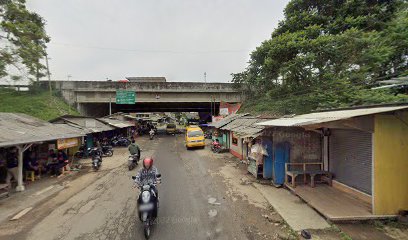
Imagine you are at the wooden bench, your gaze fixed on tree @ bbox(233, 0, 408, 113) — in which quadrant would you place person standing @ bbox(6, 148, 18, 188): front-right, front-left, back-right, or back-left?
back-left

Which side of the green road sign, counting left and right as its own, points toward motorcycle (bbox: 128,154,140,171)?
front

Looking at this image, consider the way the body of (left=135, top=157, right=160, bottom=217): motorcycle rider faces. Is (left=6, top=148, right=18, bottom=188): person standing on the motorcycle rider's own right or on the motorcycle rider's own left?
on the motorcycle rider's own right

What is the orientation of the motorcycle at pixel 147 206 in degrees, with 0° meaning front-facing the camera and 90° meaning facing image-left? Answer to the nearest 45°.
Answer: approximately 0°

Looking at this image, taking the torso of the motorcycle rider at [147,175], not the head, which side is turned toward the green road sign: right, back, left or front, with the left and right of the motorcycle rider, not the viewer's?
back

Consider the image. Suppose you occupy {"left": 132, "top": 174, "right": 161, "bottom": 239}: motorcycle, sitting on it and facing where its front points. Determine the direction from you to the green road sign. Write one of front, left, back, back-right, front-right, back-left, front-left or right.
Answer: back

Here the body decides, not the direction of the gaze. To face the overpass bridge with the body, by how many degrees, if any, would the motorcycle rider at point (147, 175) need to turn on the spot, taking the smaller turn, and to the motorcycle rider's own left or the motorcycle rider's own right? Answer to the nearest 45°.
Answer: approximately 180°

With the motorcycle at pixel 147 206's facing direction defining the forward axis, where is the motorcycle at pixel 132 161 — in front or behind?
behind
